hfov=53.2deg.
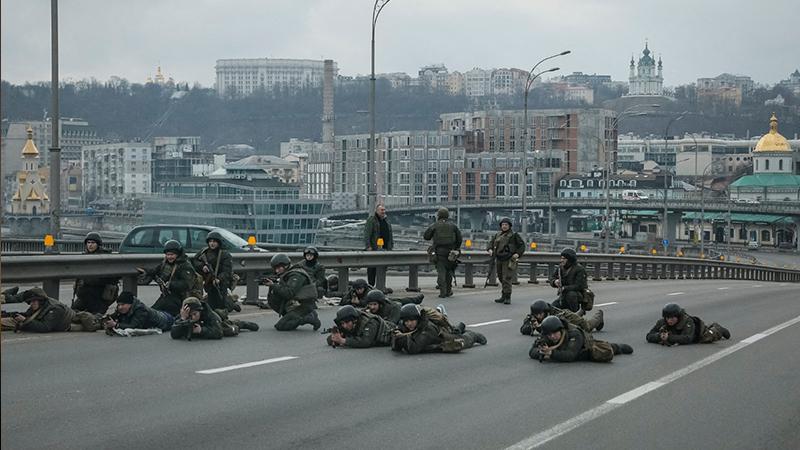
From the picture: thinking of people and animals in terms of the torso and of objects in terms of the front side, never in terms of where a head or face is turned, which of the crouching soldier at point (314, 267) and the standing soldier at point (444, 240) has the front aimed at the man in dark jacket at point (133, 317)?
the crouching soldier at point (314, 267)

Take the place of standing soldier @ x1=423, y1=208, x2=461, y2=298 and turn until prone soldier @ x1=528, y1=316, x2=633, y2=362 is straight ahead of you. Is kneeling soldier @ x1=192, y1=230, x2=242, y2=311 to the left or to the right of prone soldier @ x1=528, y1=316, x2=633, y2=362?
right

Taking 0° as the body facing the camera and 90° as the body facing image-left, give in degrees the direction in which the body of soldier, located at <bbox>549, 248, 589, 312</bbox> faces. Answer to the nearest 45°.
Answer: approximately 45°

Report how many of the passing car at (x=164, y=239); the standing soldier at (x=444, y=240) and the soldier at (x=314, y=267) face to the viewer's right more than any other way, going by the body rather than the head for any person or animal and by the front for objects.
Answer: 1

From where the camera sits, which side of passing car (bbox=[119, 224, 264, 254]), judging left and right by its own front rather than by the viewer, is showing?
right

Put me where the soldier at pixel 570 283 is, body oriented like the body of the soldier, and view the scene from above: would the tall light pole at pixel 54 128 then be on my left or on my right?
on my right

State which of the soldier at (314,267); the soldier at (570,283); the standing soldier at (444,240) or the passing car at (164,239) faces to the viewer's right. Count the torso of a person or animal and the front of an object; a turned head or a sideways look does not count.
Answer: the passing car

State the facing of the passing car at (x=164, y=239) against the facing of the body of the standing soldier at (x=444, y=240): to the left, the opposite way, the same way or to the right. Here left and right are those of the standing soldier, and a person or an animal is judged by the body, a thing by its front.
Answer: to the right

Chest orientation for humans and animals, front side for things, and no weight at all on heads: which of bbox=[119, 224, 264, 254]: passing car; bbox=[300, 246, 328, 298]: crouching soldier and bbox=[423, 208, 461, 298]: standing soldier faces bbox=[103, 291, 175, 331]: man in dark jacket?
bbox=[300, 246, 328, 298]: crouching soldier
